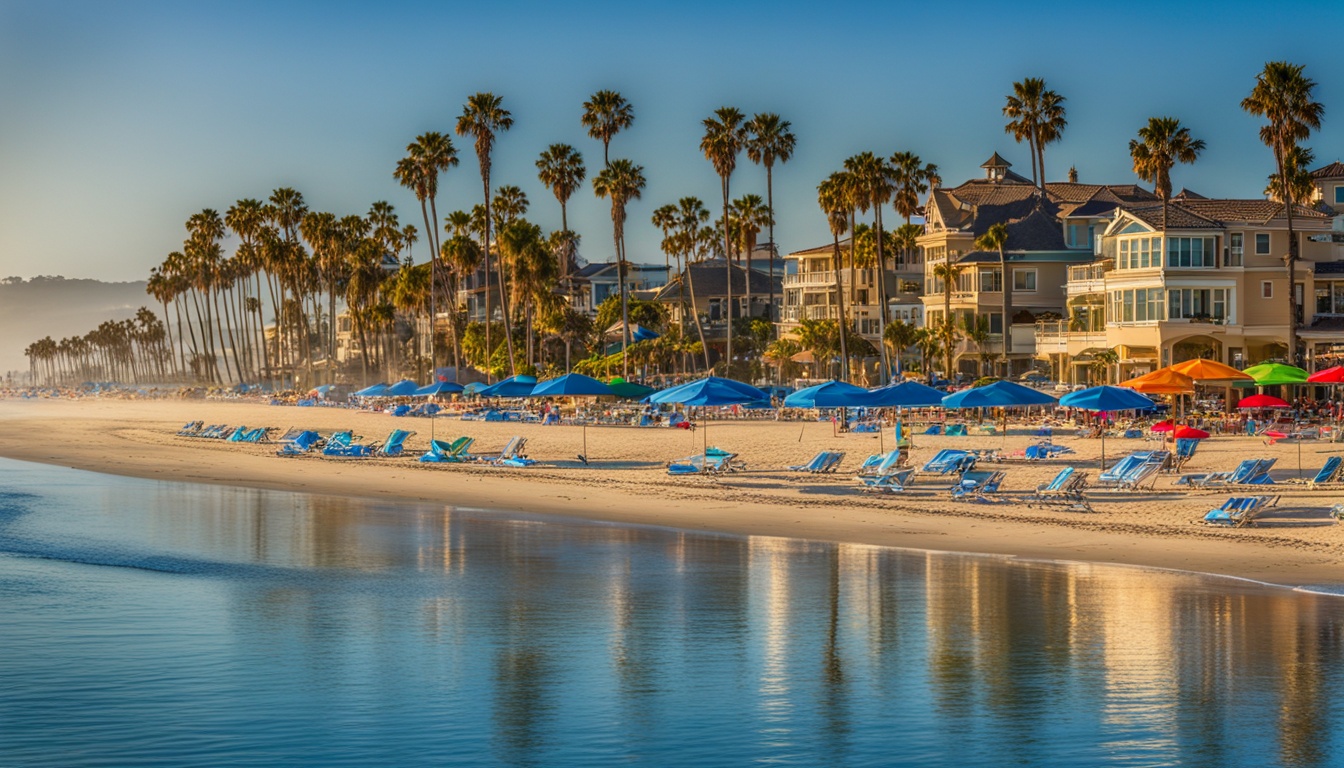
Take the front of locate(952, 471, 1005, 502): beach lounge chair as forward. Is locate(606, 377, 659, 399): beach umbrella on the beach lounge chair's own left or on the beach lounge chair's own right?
on the beach lounge chair's own right

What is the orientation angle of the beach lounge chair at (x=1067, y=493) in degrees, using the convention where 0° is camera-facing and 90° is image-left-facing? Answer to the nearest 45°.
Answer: approximately 90°

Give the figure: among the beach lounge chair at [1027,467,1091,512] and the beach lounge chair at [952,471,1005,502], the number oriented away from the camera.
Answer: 0

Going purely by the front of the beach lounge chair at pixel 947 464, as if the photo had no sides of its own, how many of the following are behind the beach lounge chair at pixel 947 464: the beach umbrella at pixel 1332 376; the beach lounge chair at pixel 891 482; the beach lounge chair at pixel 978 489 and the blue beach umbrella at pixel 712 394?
1

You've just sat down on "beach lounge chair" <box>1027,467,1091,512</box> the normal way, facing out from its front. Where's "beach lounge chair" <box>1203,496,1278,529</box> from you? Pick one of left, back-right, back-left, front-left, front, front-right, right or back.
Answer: back-left

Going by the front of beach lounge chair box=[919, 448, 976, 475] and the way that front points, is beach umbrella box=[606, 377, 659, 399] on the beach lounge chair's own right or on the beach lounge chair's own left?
on the beach lounge chair's own right

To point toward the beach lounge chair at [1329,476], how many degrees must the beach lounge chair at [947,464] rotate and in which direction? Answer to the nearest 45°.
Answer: approximately 135° to its left

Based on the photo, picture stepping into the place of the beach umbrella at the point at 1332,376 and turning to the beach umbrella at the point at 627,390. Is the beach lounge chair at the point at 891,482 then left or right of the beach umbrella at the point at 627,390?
left

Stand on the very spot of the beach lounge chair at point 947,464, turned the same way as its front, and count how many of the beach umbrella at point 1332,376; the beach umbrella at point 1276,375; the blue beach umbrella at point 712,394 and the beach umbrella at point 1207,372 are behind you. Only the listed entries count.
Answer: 3

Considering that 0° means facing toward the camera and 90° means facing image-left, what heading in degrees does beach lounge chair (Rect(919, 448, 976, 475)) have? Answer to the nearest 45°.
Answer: approximately 45°

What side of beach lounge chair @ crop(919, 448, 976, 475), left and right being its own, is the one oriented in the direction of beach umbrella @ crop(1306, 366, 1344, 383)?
back

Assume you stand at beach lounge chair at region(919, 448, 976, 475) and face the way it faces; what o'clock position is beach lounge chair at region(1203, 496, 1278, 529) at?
beach lounge chair at region(1203, 496, 1278, 529) is roughly at 9 o'clock from beach lounge chair at region(919, 448, 976, 475).

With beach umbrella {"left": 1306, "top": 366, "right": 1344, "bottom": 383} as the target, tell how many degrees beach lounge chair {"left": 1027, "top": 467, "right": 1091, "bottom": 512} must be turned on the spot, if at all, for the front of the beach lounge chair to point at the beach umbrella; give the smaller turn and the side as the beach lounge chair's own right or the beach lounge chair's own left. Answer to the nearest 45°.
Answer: approximately 135° to the beach lounge chair's own right

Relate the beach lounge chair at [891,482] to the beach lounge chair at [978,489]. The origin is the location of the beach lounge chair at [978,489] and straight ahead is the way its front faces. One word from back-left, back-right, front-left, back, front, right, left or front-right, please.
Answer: right
